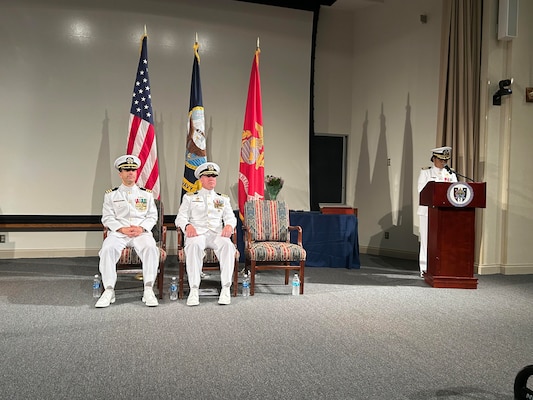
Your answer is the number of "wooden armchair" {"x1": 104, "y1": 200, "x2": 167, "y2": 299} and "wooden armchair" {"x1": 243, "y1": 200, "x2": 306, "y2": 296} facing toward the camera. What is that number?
2

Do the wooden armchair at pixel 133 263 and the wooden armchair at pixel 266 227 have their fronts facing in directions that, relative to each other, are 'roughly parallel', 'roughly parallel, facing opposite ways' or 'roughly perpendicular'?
roughly parallel

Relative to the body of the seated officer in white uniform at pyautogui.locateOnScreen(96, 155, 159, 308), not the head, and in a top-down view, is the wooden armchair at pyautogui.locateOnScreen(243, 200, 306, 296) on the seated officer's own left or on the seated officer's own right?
on the seated officer's own left

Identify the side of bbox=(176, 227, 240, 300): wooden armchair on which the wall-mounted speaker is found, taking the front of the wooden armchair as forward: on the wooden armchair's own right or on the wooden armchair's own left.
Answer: on the wooden armchair's own left

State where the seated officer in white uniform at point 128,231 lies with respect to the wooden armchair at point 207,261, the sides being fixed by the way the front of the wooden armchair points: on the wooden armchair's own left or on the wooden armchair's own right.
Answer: on the wooden armchair's own right

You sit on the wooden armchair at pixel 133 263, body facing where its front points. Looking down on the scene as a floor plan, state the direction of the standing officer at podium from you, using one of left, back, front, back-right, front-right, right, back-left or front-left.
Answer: left

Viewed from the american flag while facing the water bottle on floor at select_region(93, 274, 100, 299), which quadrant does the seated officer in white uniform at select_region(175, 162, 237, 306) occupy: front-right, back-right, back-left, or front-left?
front-left

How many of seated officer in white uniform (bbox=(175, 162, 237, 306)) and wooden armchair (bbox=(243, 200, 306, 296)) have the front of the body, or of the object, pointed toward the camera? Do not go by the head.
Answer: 2

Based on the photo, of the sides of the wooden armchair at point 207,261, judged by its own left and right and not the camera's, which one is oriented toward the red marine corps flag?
back

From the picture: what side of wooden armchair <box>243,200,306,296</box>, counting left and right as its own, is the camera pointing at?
front

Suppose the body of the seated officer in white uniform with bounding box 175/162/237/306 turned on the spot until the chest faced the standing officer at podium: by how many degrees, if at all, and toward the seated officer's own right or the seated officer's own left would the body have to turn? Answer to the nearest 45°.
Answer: approximately 90° to the seated officer's own left

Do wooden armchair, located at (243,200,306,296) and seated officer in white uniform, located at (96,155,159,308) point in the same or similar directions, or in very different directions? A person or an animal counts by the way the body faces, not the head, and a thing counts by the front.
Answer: same or similar directions

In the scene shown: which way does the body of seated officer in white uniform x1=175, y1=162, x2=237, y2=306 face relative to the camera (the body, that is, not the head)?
toward the camera

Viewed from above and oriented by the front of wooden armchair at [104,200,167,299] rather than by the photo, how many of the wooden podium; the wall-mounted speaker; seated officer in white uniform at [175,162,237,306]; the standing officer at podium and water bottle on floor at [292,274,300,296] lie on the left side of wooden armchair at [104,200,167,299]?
5

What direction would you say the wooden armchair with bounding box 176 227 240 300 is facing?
toward the camera
